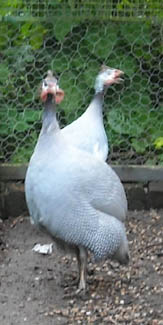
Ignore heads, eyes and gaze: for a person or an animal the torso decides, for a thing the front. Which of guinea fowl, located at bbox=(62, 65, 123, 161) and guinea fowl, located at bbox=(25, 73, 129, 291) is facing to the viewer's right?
guinea fowl, located at bbox=(62, 65, 123, 161)

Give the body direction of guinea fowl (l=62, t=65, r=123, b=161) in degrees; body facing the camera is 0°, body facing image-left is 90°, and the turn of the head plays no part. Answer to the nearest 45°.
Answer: approximately 270°

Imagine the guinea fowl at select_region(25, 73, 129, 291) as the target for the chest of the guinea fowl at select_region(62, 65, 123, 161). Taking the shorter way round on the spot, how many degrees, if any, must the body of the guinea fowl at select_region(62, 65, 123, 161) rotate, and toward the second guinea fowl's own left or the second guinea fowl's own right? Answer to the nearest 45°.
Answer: approximately 90° to the second guinea fowl's own right

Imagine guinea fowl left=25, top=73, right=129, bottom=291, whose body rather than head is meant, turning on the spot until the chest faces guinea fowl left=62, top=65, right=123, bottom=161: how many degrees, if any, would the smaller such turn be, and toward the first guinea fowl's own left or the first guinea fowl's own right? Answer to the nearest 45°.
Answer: approximately 135° to the first guinea fowl's own right

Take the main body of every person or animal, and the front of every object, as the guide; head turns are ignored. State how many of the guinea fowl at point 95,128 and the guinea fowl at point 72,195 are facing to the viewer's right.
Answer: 1

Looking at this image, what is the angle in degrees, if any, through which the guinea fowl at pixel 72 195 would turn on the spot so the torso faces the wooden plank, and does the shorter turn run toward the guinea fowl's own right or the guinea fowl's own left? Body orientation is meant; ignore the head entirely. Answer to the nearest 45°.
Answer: approximately 135° to the guinea fowl's own right
